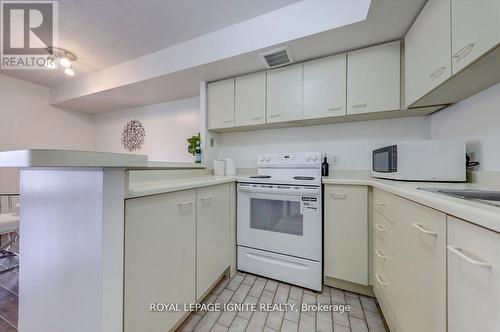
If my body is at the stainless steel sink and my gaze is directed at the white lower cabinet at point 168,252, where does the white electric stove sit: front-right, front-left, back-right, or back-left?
front-right

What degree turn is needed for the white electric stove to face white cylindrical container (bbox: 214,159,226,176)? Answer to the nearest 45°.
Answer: approximately 90° to its right

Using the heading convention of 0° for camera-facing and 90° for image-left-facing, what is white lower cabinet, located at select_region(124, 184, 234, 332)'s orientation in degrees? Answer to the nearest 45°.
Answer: approximately 315°

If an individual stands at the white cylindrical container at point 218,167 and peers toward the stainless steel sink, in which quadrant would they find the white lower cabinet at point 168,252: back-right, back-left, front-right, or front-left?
front-right

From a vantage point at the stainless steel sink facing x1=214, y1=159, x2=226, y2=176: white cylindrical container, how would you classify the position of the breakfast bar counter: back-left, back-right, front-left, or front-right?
front-left

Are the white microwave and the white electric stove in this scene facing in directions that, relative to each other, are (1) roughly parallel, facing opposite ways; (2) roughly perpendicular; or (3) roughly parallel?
roughly perpendicular

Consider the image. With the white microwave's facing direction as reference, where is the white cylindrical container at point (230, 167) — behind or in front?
in front

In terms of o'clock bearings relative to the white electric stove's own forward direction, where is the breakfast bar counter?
The breakfast bar counter is roughly at 2 o'clock from the white electric stove.

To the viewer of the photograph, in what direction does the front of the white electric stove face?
facing the viewer and to the left of the viewer

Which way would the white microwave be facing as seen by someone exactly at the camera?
facing to the left of the viewer
